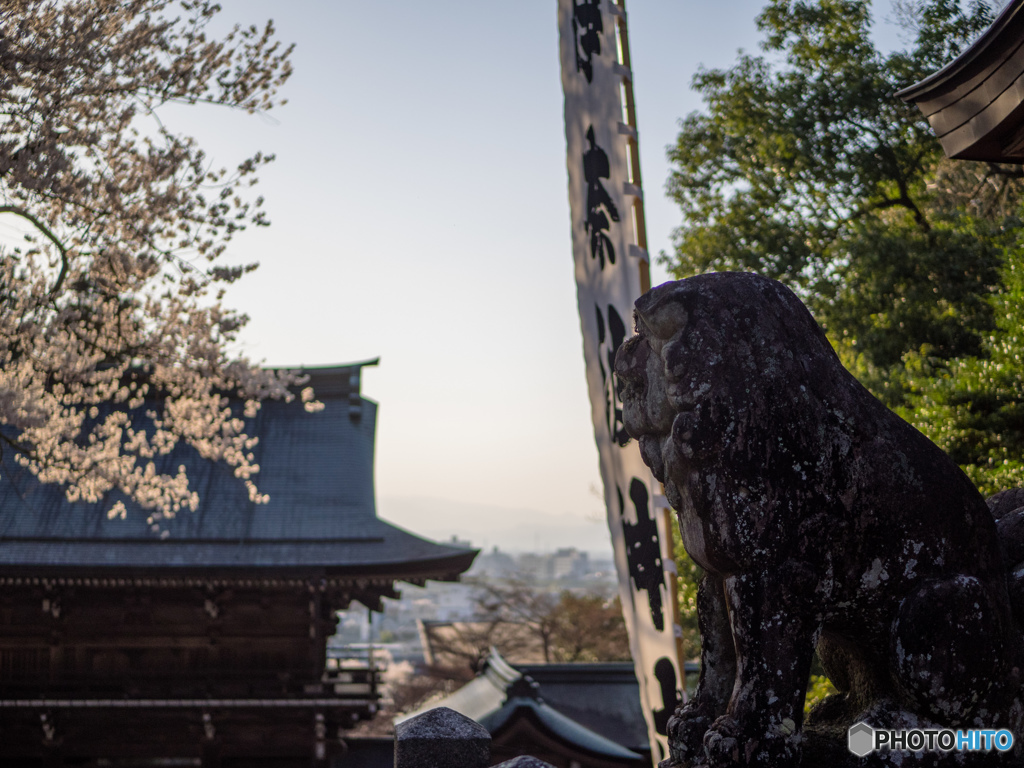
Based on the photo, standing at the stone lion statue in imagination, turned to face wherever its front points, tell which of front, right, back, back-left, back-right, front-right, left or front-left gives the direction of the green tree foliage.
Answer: right

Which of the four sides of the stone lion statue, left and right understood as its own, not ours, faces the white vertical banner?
right

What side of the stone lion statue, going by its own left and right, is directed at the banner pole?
right

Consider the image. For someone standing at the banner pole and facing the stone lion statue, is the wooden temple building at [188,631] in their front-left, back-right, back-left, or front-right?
back-right

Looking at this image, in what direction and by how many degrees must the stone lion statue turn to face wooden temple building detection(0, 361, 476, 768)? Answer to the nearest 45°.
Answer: approximately 45° to its right

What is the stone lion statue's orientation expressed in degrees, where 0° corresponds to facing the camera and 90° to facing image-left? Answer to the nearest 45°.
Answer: approximately 90°
